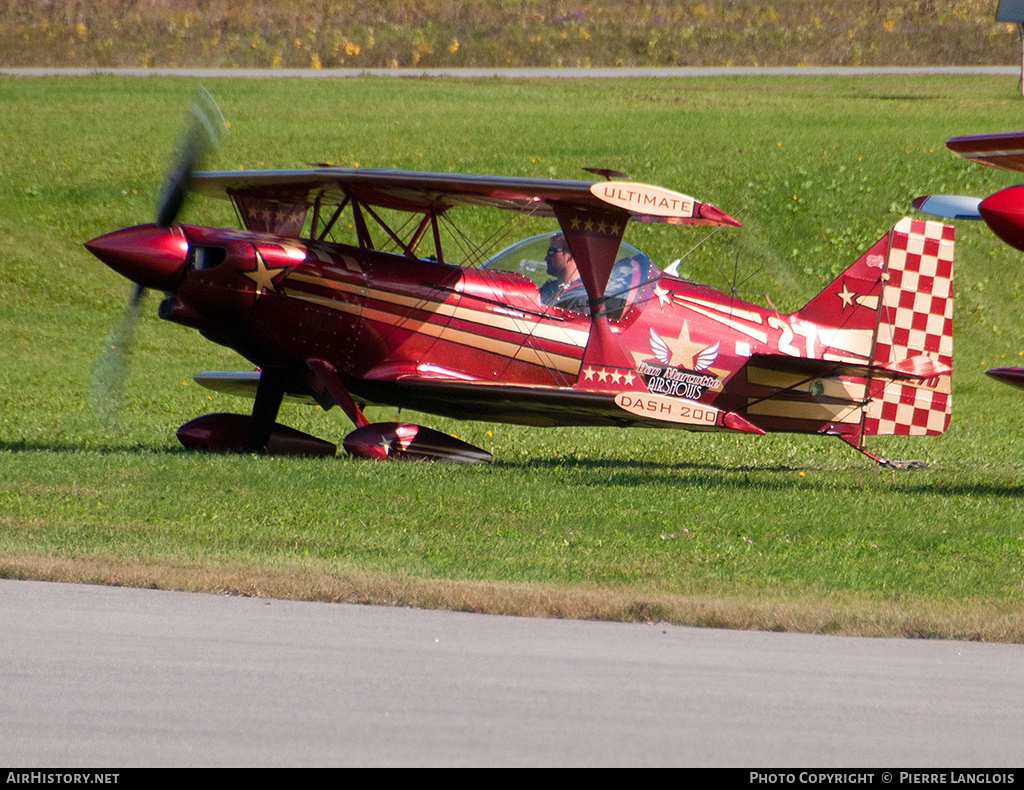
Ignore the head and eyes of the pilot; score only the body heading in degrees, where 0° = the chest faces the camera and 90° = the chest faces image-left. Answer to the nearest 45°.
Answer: approximately 90°

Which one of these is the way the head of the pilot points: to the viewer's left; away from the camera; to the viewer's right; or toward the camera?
to the viewer's left

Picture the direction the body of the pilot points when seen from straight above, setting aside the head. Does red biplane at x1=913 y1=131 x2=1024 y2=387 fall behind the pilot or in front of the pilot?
behind
